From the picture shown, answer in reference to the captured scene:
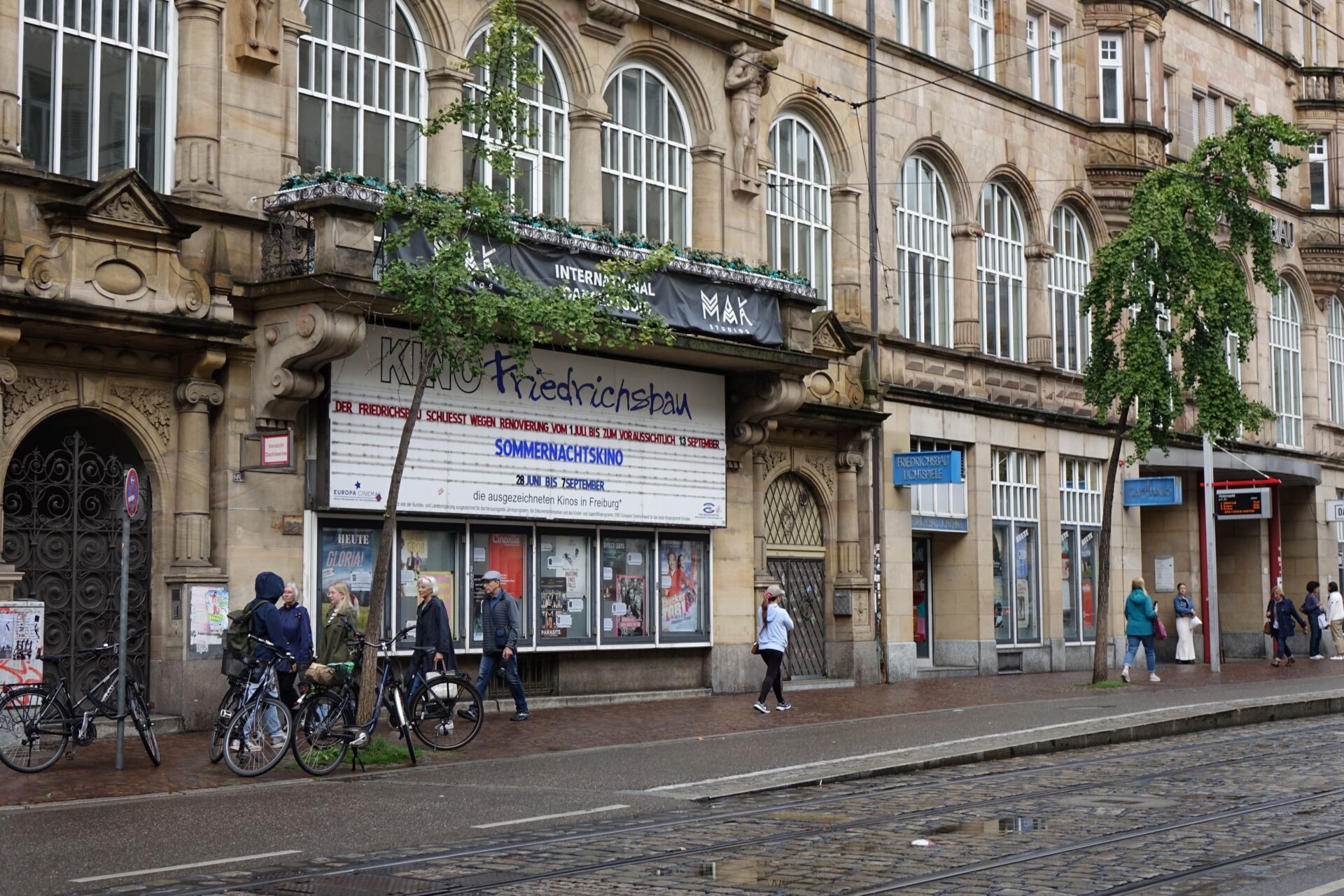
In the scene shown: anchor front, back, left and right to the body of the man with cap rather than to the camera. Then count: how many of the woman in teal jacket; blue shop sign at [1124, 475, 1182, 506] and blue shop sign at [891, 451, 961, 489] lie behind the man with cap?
3

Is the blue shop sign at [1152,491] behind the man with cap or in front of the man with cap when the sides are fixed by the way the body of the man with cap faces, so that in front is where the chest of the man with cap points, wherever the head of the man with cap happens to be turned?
behind

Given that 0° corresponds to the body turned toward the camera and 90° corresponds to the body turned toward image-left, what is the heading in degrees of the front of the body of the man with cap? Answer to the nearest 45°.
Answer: approximately 45°

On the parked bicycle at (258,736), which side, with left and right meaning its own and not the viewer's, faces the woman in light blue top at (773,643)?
left
